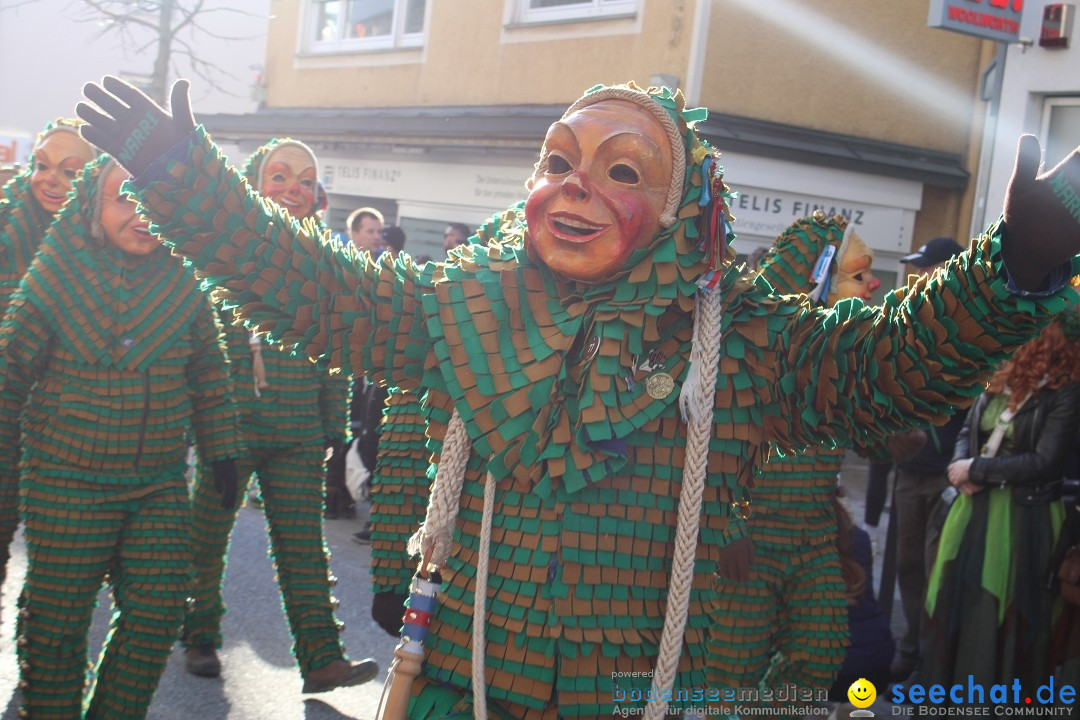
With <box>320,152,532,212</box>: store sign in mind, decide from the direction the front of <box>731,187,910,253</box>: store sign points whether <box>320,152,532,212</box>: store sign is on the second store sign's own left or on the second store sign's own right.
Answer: on the second store sign's own right

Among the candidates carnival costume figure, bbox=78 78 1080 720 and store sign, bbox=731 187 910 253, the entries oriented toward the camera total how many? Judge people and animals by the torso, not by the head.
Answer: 2

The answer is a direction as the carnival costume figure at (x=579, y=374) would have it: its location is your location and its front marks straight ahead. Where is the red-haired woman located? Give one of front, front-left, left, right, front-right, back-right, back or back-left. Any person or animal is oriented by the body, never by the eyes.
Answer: back-left

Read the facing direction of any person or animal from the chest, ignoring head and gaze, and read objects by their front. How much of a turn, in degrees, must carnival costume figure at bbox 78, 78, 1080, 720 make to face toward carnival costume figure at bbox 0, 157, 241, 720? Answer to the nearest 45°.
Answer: approximately 135° to its right

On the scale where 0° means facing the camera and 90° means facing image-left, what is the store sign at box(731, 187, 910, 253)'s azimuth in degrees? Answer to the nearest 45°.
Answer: approximately 0°

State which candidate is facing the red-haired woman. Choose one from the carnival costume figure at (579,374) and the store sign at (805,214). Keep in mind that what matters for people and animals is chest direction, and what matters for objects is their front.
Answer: the store sign

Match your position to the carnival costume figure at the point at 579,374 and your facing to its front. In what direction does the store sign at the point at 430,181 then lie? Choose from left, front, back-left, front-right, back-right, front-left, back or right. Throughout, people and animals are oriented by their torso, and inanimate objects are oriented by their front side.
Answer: back

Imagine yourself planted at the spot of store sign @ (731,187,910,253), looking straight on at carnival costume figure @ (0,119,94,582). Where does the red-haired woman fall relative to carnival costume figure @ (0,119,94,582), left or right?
left
